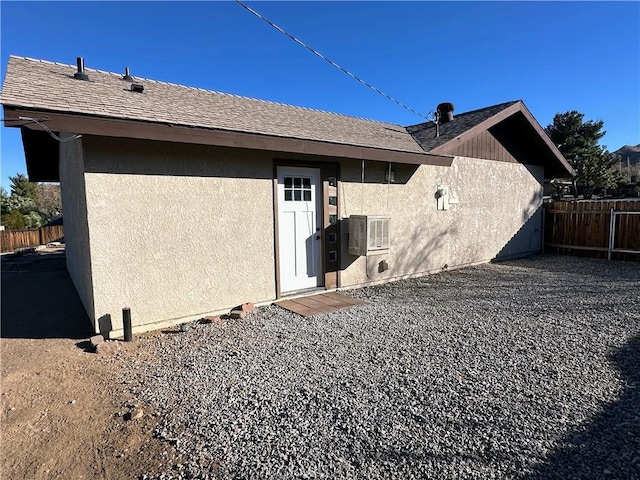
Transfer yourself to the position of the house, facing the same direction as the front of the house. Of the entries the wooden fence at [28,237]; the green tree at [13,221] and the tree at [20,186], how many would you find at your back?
3

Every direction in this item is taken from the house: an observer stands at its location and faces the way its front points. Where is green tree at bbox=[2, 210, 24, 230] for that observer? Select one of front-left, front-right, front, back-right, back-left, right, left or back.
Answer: back

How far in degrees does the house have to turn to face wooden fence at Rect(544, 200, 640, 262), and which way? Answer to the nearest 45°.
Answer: approximately 45° to its left

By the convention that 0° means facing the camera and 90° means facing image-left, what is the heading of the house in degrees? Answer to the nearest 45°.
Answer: approximately 315°

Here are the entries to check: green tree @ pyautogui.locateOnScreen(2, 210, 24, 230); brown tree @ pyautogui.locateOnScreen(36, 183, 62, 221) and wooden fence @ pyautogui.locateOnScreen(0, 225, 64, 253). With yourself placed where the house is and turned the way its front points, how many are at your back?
3

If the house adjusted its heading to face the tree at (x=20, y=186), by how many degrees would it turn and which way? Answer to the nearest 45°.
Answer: approximately 180°

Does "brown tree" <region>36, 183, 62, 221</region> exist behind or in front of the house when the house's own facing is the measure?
behind

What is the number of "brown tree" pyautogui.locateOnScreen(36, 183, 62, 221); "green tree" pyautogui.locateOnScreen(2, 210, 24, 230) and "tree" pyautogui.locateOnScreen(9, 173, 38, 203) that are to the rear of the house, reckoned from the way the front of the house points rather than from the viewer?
3

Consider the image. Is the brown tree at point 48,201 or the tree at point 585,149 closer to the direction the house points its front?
the tree

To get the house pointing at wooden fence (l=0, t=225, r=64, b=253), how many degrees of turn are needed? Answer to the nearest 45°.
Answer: approximately 180°

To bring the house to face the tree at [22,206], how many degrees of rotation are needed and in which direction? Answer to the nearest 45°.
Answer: approximately 180°
